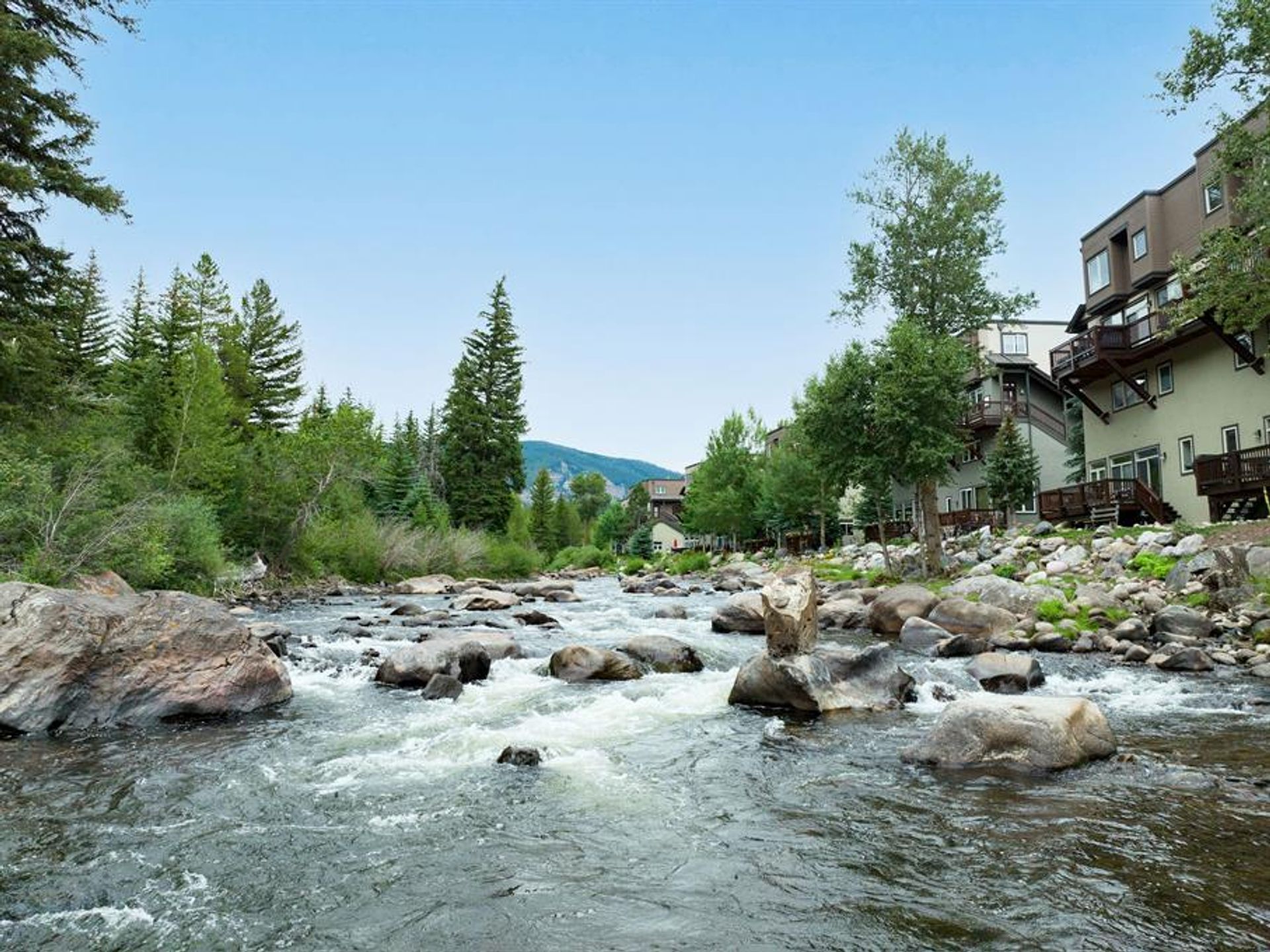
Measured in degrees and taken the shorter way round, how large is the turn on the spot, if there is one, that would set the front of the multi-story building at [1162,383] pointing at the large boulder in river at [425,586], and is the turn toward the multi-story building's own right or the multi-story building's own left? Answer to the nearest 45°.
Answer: approximately 45° to the multi-story building's own right

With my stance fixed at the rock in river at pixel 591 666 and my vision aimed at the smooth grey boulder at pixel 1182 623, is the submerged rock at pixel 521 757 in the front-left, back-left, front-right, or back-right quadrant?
back-right

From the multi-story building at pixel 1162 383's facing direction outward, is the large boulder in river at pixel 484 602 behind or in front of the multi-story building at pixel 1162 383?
in front

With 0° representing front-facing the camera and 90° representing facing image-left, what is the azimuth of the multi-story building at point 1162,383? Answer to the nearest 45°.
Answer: approximately 45°

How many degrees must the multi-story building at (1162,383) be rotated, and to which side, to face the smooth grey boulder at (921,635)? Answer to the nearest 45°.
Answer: approximately 45° to its left

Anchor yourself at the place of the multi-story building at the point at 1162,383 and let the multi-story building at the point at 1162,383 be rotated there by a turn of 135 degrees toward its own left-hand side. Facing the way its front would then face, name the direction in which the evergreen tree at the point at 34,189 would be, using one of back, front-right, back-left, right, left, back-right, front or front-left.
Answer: back-right

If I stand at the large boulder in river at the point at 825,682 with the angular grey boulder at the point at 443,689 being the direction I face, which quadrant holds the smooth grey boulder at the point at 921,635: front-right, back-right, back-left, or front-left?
back-right

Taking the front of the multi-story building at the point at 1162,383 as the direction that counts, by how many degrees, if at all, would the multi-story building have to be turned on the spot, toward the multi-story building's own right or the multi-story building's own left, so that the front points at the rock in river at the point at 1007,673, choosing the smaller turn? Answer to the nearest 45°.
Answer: approximately 45° to the multi-story building's own left

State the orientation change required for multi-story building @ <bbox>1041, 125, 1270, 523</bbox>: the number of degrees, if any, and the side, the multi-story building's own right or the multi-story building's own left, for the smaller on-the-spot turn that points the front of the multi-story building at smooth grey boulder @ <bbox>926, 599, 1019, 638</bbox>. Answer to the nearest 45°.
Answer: approximately 45° to the multi-story building's own left

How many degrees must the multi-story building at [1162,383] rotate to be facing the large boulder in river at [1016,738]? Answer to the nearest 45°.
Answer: approximately 45° to its left

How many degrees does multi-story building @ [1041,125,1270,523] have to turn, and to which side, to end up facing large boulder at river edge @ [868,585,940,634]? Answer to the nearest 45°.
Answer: approximately 45° to its left

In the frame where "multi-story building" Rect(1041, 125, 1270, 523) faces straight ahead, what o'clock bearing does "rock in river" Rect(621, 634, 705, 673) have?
The rock in river is roughly at 11 o'clock from the multi-story building.

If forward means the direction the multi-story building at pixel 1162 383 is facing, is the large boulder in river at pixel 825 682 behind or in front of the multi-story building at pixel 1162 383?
in front

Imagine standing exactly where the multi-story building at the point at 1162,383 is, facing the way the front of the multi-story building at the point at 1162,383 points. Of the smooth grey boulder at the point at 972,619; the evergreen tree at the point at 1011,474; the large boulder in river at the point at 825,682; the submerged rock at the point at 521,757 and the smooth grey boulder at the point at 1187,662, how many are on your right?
1

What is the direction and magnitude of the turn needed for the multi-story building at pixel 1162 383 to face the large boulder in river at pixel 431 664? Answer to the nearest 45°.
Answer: approximately 45° to its left
